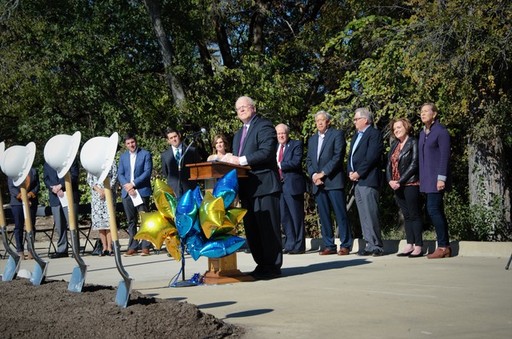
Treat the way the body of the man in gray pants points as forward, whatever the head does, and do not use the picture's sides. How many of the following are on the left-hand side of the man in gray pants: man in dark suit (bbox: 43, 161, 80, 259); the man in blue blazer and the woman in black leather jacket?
1

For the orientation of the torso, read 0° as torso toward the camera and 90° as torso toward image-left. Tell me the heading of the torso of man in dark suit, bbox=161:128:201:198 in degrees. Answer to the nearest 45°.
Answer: approximately 0°

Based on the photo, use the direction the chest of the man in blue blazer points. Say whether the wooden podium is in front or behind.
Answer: in front

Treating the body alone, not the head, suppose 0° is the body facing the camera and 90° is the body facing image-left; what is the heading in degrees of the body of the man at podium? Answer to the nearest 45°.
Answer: approximately 45°

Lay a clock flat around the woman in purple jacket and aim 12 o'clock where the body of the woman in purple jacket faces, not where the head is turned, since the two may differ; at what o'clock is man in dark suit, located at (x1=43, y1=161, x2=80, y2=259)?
The man in dark suit is roughly at 2 o'clock from the woman in purple jacket.

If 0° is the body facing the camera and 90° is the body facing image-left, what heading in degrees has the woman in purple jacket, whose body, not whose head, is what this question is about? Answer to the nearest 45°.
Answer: approximately 45°

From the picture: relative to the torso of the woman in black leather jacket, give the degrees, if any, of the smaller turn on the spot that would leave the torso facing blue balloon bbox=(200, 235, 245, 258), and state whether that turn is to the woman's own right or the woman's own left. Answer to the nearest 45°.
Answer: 0° — they already face it

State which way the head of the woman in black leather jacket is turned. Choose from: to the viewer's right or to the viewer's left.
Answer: to the viewer's left

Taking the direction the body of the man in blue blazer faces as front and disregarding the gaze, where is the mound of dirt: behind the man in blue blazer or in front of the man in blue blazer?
in front

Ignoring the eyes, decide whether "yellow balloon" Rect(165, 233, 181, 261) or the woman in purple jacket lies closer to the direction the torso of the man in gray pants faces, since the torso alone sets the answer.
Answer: the yellow balloon

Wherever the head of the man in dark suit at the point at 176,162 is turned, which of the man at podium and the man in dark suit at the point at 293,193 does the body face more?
the man at podium
